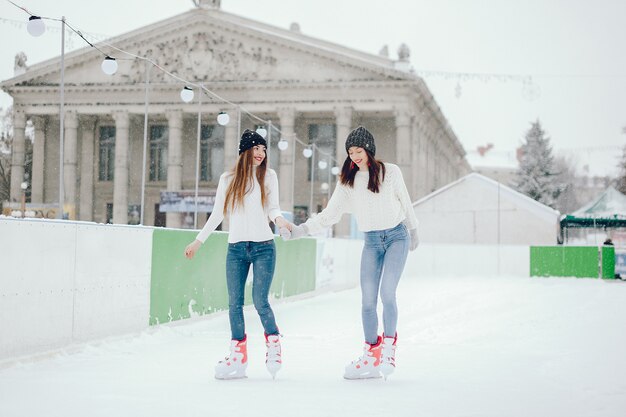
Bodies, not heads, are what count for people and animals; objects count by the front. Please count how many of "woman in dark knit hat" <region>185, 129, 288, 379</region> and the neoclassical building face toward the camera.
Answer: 2

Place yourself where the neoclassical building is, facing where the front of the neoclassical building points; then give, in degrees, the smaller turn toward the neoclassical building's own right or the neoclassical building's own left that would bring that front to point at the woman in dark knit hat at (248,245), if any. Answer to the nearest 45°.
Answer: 0° — it already faces them

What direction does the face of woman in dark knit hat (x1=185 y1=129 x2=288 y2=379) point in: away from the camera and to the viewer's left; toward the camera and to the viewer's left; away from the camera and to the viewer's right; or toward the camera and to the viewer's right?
toward the camera and to the viewer's right

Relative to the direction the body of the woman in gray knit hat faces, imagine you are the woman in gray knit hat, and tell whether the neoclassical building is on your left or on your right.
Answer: on your right

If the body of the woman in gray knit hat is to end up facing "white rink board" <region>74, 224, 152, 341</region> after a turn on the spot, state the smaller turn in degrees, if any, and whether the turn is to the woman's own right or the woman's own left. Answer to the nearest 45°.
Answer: approximately 90° to the woman's own right

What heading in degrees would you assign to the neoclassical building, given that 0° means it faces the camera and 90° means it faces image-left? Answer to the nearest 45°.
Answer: approximately 0°

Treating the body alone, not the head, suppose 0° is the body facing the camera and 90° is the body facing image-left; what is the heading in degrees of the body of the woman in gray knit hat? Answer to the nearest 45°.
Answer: approximately 45°

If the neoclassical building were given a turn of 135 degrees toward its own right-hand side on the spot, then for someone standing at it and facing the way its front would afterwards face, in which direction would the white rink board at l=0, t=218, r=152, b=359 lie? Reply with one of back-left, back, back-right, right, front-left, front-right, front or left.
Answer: back-left

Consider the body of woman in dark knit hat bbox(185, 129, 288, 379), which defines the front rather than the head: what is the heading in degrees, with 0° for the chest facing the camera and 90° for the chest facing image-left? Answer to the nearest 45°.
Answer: approximately 0°

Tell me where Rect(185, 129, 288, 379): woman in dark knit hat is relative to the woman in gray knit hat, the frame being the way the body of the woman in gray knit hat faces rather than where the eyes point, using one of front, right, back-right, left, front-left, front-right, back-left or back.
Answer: front-right

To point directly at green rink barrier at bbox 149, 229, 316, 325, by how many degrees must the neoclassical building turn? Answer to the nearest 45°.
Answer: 0° — it already faces it

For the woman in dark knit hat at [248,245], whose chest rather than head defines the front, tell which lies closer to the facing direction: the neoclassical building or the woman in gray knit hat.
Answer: the woman in gray knit hat

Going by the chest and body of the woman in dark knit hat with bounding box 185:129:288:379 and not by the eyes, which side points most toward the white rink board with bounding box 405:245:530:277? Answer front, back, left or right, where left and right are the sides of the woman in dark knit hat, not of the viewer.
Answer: back

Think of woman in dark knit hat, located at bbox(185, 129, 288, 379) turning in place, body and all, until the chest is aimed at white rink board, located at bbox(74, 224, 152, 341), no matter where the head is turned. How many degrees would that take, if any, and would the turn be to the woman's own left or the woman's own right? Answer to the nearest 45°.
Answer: approximately 135° to the woman's own right
